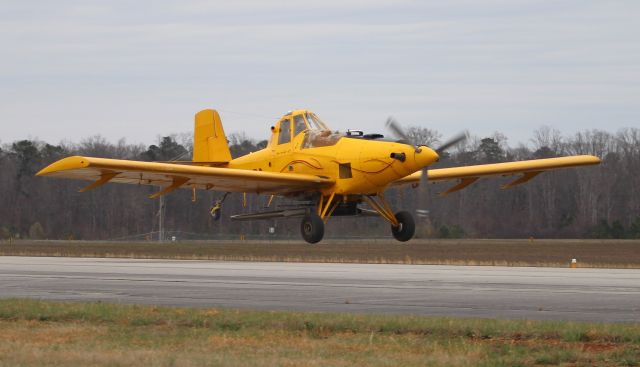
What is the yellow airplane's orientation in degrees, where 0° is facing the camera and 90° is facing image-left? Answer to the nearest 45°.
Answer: approximately 315°
